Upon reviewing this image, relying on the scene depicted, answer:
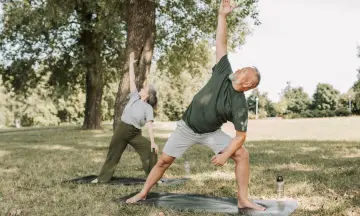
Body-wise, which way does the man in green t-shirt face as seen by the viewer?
toward the camera

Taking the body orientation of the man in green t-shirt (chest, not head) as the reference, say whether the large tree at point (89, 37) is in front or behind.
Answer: behind
